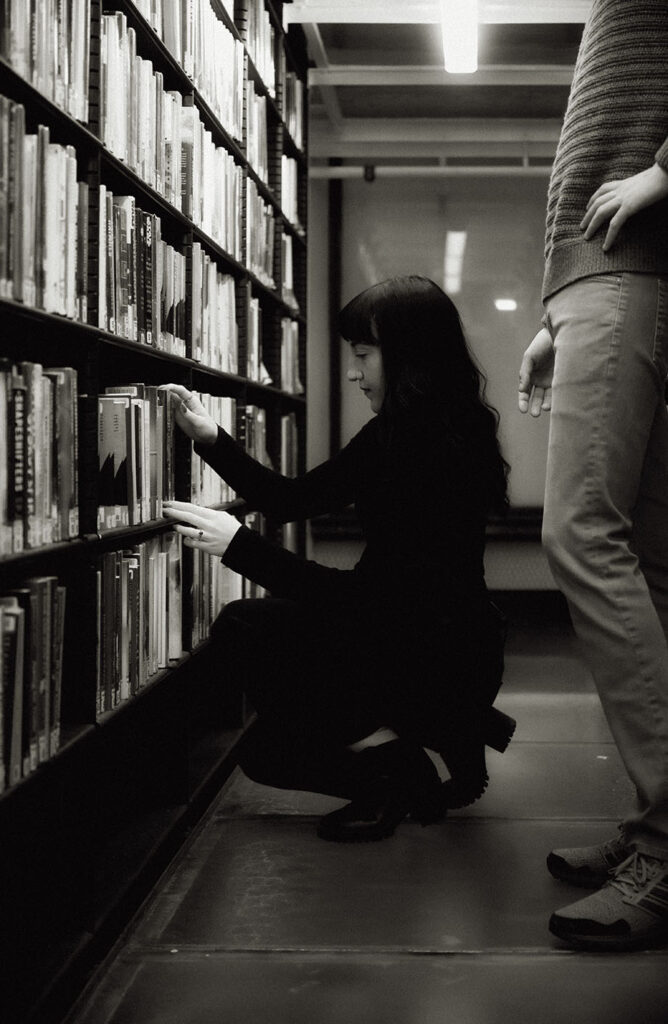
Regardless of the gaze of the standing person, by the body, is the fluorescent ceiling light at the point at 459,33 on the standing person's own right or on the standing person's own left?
on the standing person's own right

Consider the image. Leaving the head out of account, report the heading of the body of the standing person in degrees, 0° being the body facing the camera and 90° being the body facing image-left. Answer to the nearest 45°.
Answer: approximately 90°

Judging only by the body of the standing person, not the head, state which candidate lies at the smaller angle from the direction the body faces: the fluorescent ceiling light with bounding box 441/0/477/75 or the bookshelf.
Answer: the bookshelf

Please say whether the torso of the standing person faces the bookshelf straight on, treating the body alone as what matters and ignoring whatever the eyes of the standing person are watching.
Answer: yes
